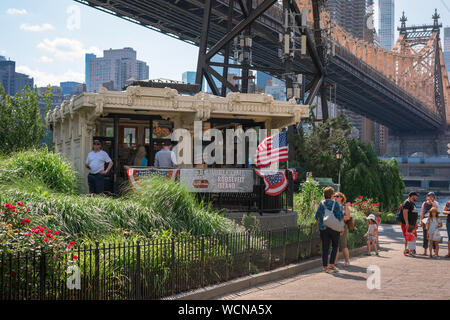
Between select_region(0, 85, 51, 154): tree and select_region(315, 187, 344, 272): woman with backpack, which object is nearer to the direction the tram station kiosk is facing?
the woman with backpack

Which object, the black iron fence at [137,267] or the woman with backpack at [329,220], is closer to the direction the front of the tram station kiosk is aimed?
the black iron fence

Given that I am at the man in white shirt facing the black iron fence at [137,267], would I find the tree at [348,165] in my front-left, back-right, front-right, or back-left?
back-left

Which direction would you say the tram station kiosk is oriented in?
toward the camera

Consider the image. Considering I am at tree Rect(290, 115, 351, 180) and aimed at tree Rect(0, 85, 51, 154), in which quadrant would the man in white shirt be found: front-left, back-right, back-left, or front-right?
front-left

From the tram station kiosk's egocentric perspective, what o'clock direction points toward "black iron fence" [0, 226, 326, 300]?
The black iron fence is roughly at 12 o'clock from the tram station kiosk.

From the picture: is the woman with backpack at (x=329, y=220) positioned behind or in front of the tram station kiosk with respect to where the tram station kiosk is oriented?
in front
